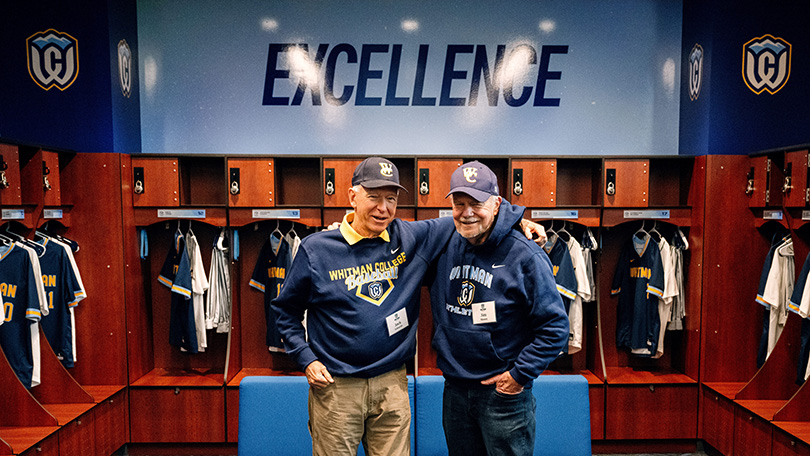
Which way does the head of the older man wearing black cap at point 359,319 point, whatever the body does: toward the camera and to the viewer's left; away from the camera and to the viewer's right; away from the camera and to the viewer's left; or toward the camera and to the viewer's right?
toward the camera and to the viewer's right

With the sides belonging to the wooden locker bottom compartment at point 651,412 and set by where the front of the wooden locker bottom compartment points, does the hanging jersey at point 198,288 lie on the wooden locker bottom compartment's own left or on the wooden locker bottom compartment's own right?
on the wooden locker bottom compartment's own right

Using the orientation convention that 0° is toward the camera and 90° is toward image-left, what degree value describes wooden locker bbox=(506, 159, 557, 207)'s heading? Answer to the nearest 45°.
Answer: approximately 0°

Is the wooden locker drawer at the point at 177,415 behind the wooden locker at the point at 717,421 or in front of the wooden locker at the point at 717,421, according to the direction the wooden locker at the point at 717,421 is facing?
in front

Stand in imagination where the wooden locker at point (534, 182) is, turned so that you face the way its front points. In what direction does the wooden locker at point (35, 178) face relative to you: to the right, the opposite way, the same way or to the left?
to the left

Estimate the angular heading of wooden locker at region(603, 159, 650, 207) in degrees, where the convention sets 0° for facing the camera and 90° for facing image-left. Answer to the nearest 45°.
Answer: approximately 0°

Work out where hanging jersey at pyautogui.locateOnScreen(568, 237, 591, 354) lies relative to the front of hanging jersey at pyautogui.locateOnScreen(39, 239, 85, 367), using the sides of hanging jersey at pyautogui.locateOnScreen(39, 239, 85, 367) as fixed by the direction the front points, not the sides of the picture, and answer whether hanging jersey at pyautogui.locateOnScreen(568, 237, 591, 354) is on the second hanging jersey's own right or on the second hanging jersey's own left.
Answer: on the second hanging jersey's own left
